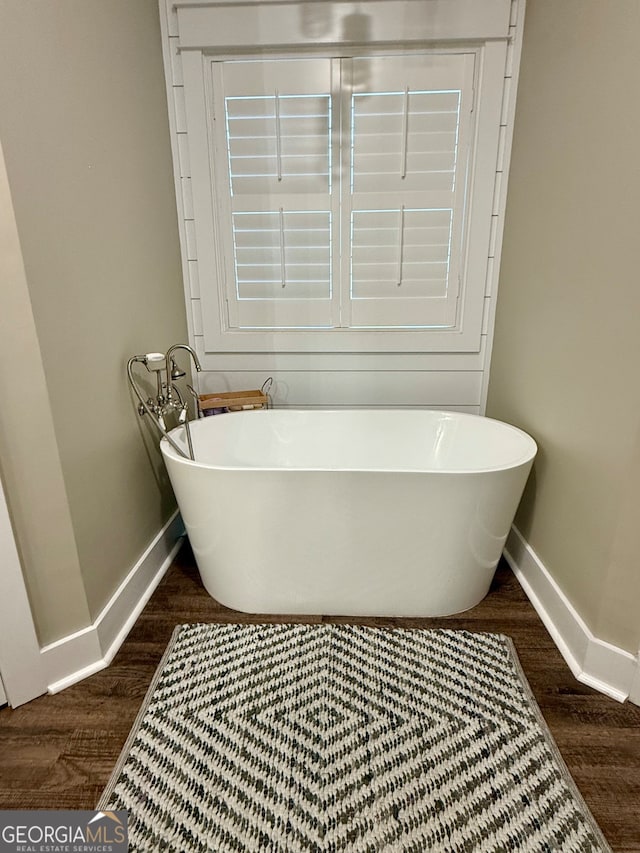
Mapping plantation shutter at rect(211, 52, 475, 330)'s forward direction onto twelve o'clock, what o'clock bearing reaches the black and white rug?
The black and white rug is roughly at 12 o'clock from the plantation shutter.

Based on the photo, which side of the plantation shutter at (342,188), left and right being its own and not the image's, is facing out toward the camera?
front
